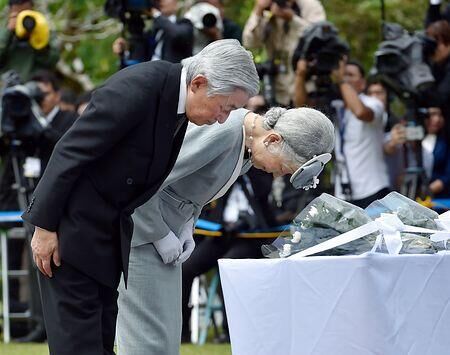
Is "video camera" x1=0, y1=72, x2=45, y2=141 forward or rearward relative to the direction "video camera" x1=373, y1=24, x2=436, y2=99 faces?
forward

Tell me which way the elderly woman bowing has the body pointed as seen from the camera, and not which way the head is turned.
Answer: to the viewer's right

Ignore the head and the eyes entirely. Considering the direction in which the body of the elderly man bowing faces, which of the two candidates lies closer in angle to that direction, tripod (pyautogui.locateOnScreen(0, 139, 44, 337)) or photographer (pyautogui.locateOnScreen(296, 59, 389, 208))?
the photographer

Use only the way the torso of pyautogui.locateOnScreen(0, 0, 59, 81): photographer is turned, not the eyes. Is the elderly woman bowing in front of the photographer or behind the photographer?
in front

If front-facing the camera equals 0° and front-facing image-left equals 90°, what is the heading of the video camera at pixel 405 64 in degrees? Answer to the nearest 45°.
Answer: approximately 45°

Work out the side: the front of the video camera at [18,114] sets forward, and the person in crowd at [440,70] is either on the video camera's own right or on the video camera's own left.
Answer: on the video camera's own left

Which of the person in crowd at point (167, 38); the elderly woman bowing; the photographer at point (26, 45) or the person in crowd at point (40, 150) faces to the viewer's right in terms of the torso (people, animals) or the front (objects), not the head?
the elderly woman bowing

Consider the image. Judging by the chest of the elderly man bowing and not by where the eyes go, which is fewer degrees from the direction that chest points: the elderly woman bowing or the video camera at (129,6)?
the elderly woman bowing

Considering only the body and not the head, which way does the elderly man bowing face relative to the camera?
to the viewer's right

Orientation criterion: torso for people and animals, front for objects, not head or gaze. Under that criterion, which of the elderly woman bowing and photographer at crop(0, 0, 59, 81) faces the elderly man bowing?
the photographer

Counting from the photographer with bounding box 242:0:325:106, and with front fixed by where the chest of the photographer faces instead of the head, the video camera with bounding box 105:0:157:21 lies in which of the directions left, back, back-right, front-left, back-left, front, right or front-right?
right
